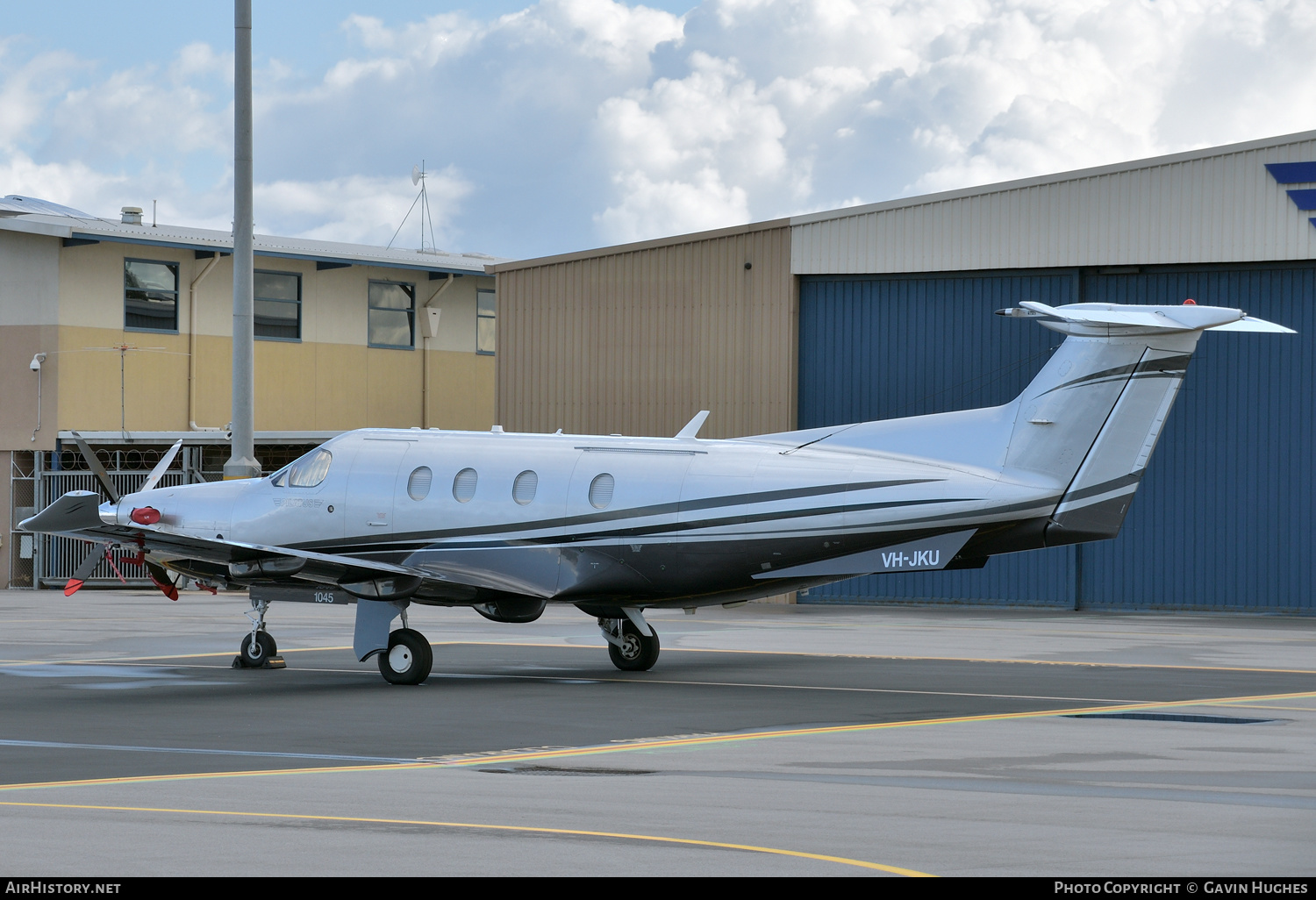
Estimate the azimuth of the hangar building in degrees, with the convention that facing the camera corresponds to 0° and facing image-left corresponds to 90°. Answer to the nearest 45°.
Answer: approximately 0°

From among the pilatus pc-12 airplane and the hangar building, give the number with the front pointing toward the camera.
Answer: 1

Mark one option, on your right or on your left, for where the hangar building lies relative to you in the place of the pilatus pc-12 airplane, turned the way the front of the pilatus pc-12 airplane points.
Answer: on your right

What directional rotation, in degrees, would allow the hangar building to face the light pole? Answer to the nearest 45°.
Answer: approximately 45° to its right

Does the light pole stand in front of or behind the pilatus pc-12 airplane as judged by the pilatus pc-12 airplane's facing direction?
in front

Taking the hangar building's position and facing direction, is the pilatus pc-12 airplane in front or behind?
in front

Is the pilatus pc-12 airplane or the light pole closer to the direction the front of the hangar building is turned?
the pilatus pc-12 airplane

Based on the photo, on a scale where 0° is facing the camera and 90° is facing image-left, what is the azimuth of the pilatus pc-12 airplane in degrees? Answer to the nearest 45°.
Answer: approximately 135°
